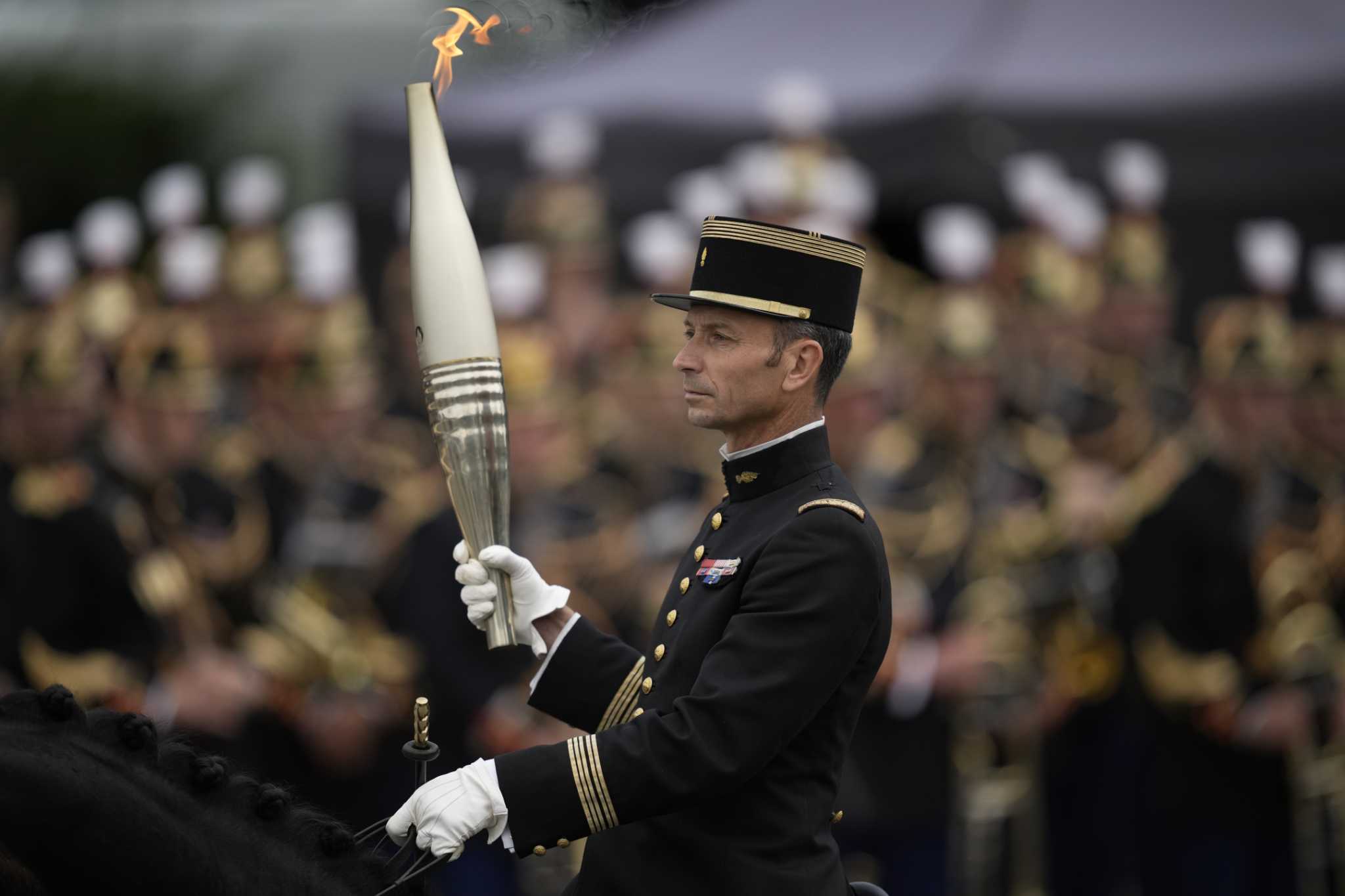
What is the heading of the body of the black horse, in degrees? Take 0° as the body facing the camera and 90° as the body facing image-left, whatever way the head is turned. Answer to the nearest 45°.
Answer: approximately 90°

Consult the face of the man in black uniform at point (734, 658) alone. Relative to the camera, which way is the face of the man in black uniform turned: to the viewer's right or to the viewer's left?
to the viewer's left

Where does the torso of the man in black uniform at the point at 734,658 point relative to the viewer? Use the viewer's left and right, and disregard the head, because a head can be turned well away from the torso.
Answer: facing to the left of the viewer
